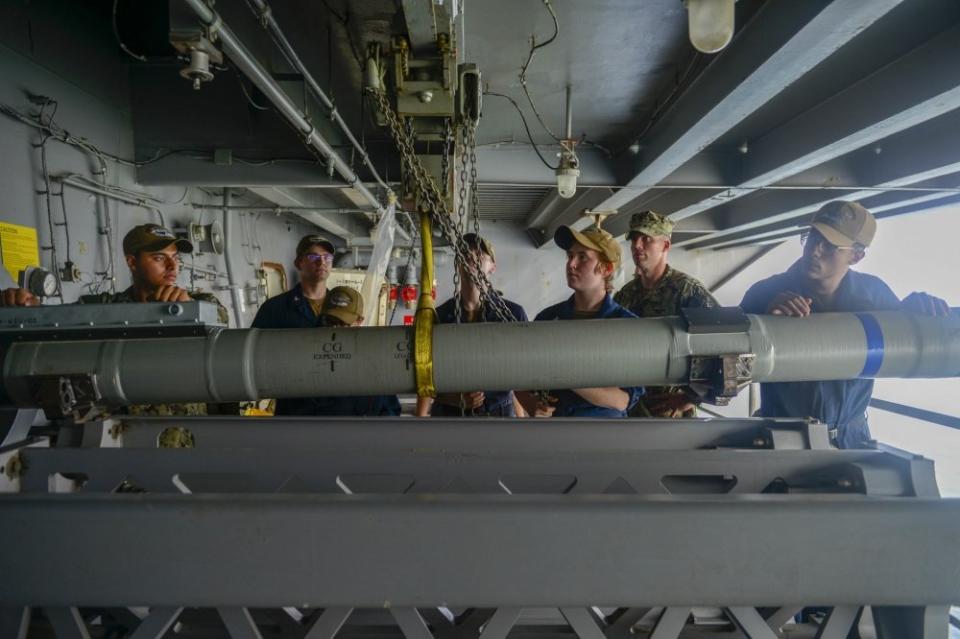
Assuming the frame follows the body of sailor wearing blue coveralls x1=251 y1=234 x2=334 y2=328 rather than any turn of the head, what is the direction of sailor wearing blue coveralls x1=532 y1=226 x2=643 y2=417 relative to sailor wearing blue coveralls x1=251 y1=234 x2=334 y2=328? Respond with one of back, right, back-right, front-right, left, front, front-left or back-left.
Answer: front

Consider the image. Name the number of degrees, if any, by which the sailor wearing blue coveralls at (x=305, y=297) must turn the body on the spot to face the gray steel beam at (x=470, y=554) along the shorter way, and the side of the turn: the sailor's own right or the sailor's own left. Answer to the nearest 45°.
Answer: approximately 45° to the sailor's own right

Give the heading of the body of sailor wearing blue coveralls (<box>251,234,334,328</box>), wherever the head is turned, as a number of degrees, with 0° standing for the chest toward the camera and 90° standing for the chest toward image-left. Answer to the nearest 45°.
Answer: approximately 315°

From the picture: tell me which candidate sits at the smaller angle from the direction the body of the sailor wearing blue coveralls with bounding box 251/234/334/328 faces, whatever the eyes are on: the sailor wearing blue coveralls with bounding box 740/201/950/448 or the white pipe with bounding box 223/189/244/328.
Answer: the sailor wearing blue coveralls

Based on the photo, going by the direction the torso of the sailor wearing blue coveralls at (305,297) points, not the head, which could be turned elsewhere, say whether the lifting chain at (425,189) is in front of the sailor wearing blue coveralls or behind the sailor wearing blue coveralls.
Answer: in front

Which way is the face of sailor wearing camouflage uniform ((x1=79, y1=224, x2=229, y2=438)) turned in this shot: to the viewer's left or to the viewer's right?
to the viewer's right

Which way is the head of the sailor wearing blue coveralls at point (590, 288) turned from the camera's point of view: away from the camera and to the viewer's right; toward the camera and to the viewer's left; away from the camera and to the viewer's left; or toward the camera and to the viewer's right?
toward the camera and to the viewer's left

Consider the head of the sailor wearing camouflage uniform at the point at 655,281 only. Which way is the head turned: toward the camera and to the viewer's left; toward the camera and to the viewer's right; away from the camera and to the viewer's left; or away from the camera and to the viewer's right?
toward the camera and to the viewer's left

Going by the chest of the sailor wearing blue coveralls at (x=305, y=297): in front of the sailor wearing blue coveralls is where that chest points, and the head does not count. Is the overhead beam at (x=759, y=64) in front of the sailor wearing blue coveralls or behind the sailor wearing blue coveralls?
in front
